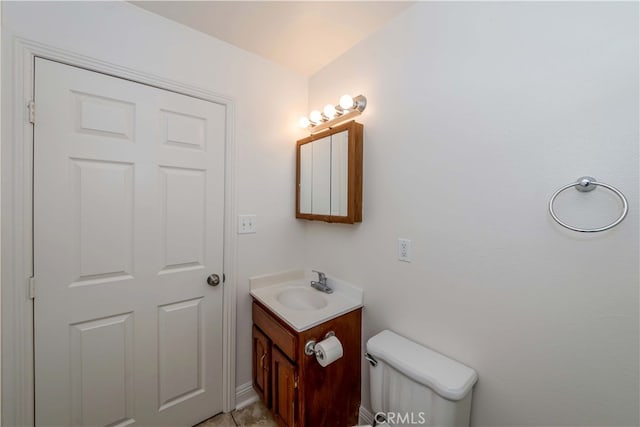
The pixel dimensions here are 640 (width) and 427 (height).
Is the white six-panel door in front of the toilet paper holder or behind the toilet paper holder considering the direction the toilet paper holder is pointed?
behind

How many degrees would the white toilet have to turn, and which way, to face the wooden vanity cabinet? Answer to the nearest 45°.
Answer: approximately 45° to its right

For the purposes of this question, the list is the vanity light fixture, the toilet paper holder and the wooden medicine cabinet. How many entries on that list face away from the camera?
0

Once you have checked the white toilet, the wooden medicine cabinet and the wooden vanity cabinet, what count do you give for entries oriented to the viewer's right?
0

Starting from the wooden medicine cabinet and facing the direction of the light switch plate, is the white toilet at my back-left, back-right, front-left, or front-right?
back-left

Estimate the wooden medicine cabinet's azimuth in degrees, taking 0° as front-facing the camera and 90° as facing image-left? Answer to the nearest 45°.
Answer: approximately 45°

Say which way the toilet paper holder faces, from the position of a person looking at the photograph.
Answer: facing the viewer and to the right of the viewer

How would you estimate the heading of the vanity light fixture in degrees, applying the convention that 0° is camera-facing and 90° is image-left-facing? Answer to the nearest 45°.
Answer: approximately 45°

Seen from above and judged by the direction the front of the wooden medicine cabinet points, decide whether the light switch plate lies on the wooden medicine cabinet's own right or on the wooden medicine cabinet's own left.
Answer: on the wooden medicine cabinet's own right

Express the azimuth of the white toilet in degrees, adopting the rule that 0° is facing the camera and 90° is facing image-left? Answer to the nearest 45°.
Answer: approximately 45°

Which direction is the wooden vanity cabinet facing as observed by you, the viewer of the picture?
facing the viewer and to the left of the viewer

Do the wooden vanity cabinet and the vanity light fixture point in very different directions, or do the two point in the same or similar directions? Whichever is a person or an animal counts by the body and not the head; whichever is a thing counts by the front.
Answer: same or similar directions
